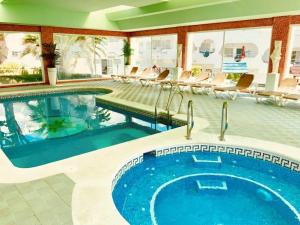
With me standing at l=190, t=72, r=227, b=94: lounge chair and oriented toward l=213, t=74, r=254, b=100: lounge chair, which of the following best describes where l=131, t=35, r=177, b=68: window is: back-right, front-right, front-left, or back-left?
back-left

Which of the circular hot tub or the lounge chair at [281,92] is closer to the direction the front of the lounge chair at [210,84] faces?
the circular hot tub

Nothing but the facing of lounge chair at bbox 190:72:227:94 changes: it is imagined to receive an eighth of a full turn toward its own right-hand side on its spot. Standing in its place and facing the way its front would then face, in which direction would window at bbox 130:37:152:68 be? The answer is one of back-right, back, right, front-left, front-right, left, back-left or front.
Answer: front-right

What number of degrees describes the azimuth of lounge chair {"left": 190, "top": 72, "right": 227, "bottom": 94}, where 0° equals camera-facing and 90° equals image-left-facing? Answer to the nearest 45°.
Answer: approximately 45°

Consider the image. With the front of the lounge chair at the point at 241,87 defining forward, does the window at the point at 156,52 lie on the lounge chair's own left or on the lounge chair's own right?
on the lounge chair's own right

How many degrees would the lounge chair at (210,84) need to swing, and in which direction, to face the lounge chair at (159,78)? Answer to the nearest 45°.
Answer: approximately 90° to its right

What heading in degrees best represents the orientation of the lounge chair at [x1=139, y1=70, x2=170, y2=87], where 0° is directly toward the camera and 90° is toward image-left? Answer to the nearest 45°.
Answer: approximately 45°

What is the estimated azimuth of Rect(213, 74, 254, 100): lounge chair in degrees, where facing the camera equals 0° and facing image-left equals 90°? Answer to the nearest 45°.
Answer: approximately 90°

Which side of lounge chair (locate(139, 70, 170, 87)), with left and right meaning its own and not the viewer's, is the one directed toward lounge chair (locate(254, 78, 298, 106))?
left

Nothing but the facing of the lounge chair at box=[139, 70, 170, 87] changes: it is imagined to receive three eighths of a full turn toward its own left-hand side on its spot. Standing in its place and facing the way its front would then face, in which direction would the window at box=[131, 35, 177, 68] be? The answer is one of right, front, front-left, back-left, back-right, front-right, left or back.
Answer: left

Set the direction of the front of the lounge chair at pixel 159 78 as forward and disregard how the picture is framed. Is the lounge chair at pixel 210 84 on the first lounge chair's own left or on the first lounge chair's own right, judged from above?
on the first lounge chair's own left

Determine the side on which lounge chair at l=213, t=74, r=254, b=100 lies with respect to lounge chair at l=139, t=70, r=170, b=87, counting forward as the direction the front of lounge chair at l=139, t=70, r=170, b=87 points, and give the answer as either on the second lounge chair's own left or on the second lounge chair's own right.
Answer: on the second lounge chair's own left

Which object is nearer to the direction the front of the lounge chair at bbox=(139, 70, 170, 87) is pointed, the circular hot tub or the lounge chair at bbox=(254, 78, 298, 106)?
the circular hot tub

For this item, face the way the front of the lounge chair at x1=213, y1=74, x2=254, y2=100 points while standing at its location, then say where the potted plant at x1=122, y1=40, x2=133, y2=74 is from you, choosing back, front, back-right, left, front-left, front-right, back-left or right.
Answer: front-right
